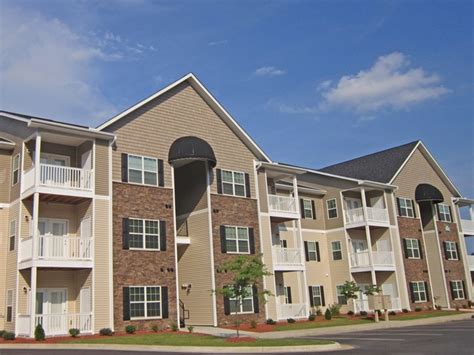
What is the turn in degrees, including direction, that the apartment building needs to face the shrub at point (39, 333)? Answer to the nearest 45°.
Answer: approximately 90° to its right

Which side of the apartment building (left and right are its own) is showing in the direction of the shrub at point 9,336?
right

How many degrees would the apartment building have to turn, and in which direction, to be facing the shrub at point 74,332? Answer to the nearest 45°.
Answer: approximately 90° to its right

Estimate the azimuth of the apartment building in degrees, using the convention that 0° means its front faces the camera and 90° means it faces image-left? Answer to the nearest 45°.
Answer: approximately 315°
